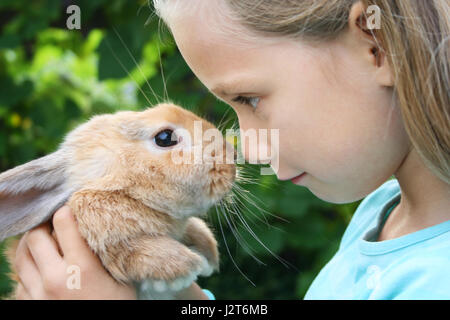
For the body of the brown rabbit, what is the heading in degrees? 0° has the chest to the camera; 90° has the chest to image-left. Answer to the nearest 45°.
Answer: approximately 270°

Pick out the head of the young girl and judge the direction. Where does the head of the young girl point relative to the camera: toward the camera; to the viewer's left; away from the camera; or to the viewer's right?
to the viewer's left
